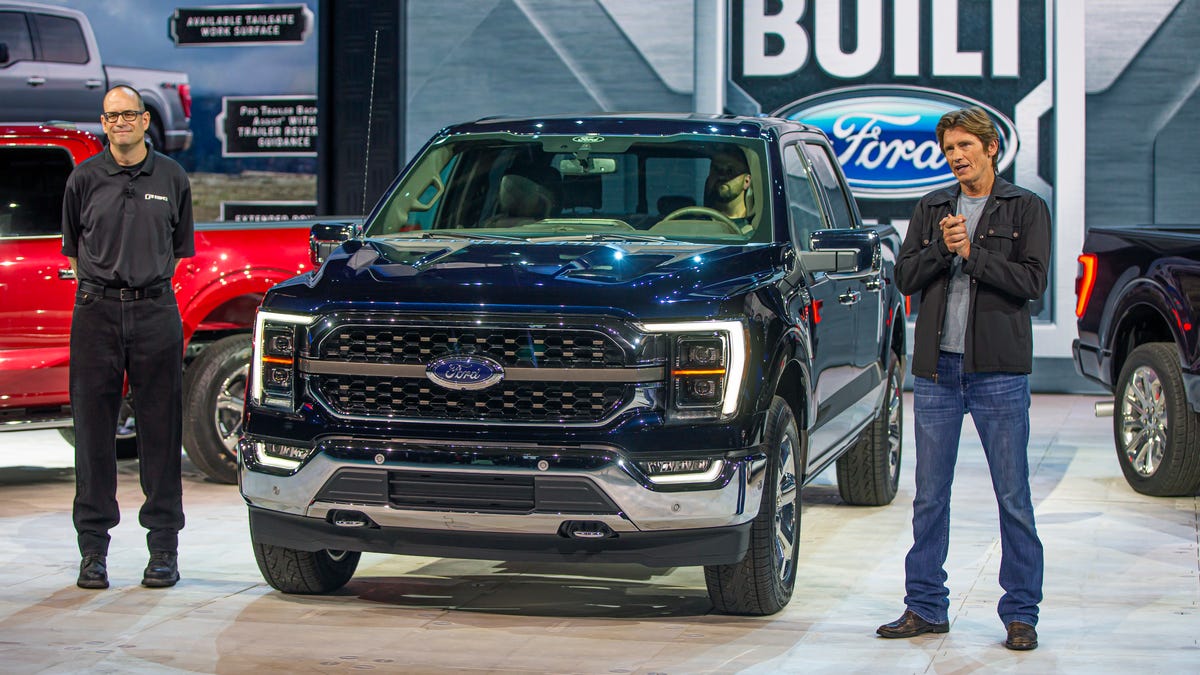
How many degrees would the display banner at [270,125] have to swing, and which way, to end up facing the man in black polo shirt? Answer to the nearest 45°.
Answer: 0° — it already faces them

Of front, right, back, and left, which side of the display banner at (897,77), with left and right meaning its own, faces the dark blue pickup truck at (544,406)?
front

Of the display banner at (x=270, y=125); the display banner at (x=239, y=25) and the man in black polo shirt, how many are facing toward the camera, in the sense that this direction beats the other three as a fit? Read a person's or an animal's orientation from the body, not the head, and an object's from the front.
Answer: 3

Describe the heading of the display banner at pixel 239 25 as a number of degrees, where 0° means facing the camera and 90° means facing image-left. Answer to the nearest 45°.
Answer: approximately 0°

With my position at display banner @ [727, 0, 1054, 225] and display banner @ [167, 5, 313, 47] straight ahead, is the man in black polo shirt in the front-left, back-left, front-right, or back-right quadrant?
front-left

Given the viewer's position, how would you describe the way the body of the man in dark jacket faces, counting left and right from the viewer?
facing the viewer and to the left of the viewer

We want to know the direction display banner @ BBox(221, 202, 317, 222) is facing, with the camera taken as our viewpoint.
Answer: facing the viewer

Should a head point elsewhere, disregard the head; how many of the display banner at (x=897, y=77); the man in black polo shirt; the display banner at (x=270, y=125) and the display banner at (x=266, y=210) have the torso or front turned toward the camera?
4

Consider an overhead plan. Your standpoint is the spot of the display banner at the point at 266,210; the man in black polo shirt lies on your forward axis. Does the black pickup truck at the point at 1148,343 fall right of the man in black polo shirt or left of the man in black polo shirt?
left

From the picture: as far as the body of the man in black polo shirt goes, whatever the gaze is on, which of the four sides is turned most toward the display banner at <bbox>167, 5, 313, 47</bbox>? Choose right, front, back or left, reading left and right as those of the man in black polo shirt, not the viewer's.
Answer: back

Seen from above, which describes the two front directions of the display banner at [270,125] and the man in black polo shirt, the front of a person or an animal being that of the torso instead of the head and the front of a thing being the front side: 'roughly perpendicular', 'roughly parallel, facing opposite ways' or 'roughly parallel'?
roughly parallel

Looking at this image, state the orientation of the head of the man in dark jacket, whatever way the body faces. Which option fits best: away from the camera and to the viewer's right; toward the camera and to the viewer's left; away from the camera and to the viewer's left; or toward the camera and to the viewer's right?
toward the camera and to the viewer's left

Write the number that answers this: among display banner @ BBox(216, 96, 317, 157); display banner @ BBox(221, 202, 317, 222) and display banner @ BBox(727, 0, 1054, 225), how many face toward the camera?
3

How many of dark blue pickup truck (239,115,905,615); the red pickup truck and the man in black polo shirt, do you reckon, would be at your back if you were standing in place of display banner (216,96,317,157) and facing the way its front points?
0

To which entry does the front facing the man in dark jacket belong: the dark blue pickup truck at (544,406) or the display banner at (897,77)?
the display banner

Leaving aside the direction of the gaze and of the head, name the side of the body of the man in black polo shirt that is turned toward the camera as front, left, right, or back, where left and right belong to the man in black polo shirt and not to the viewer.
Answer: front

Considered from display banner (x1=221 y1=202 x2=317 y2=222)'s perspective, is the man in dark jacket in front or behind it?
in front

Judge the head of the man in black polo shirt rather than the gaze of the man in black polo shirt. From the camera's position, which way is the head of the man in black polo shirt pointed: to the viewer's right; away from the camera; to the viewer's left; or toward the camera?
toward the camera

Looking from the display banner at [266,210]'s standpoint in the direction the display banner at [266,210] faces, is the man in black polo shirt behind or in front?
in front
